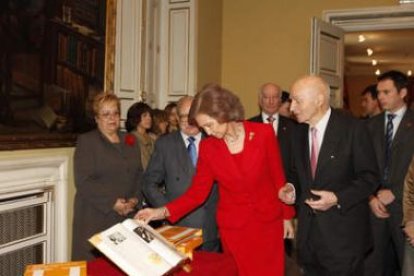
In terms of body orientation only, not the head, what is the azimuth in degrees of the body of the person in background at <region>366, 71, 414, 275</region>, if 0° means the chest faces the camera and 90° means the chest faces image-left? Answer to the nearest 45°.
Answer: approximately 45°

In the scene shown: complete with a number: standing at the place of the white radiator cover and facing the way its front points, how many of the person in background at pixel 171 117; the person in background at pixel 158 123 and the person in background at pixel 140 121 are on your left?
3

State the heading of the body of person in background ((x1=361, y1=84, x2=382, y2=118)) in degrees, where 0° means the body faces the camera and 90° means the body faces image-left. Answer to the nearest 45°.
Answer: approximately 45°

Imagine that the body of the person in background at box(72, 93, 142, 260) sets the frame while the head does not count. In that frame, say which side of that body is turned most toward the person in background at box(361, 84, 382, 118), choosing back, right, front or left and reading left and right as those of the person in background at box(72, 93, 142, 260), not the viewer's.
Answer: left

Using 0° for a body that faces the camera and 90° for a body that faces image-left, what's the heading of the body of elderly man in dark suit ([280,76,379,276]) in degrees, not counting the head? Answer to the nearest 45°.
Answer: approximately 45°

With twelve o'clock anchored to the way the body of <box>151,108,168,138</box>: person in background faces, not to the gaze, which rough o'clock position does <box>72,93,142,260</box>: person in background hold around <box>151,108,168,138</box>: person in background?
<box>72,93,142,260</box>: person in background is roughly at 2 o'clock from <box>151,108,168,138</box>: person in background.
